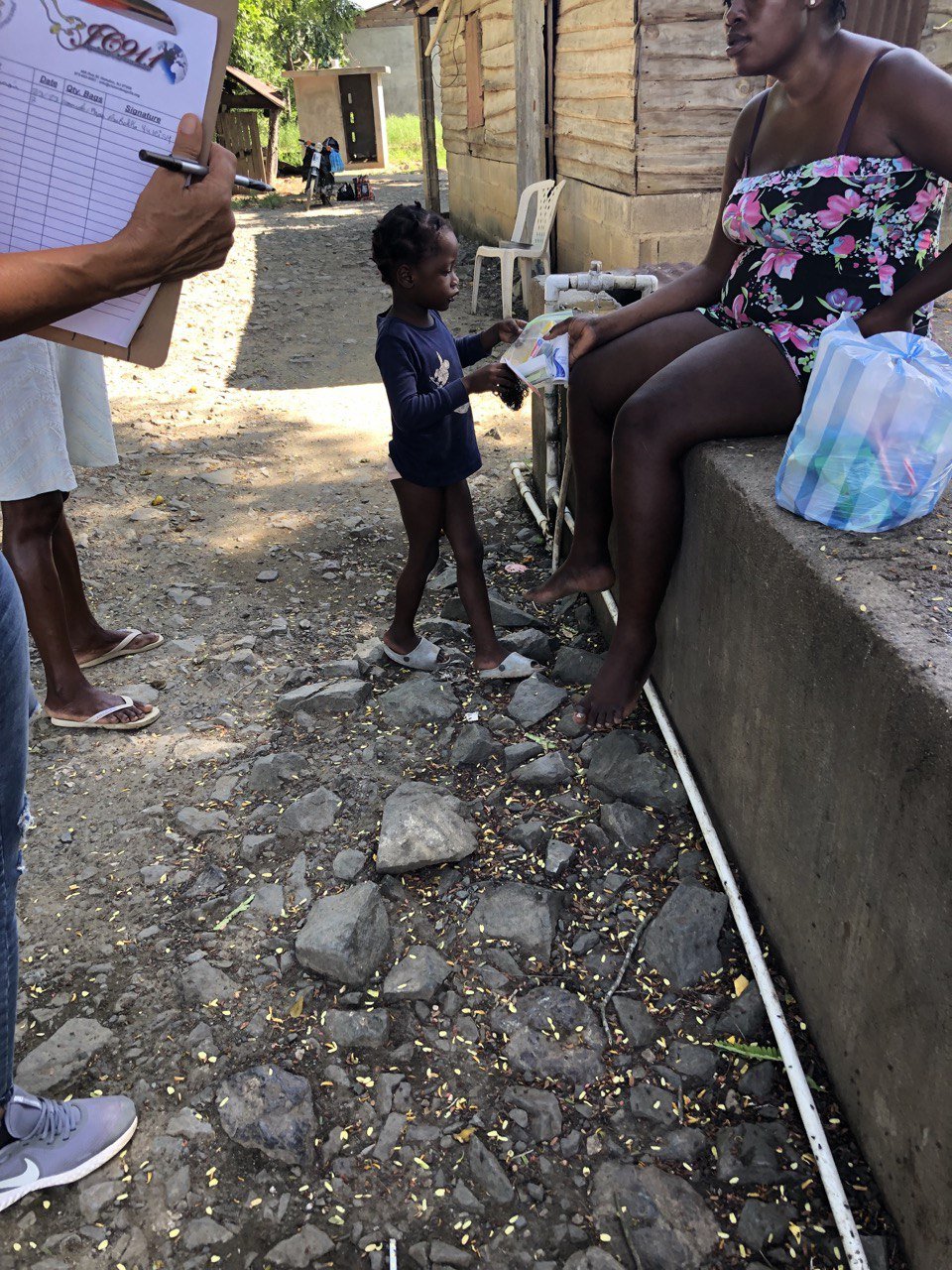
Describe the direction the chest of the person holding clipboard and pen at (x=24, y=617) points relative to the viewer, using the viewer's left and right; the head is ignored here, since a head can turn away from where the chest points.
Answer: facing to the right of the viewer

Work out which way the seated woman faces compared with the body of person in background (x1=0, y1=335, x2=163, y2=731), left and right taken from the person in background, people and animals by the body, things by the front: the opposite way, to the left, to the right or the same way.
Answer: the opposite way

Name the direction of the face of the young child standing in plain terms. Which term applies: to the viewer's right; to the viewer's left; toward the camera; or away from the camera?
to the viewer's right

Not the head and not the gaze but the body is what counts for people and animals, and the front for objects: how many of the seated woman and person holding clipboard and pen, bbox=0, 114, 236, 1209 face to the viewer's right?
1

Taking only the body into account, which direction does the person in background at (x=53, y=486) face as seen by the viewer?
to the viewer's right

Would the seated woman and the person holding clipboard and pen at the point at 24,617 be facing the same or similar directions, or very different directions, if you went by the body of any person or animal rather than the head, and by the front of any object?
very different directions

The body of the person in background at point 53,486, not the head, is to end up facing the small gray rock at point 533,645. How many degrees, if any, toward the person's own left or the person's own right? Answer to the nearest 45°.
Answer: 0° — they already face it

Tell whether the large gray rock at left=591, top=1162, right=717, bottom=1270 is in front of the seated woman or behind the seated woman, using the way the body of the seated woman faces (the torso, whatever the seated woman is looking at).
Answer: in front

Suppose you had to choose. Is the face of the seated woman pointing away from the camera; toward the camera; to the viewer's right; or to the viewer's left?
to the viewer's left

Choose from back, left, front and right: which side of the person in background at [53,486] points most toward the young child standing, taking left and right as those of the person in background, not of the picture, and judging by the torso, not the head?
front

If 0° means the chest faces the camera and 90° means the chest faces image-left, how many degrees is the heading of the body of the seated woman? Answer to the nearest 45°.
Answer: approximately 45°

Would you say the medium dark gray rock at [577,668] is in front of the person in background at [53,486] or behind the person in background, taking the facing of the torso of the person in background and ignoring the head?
in front

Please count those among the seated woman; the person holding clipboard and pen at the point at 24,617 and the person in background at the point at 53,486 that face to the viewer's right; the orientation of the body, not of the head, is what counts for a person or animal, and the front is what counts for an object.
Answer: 2
